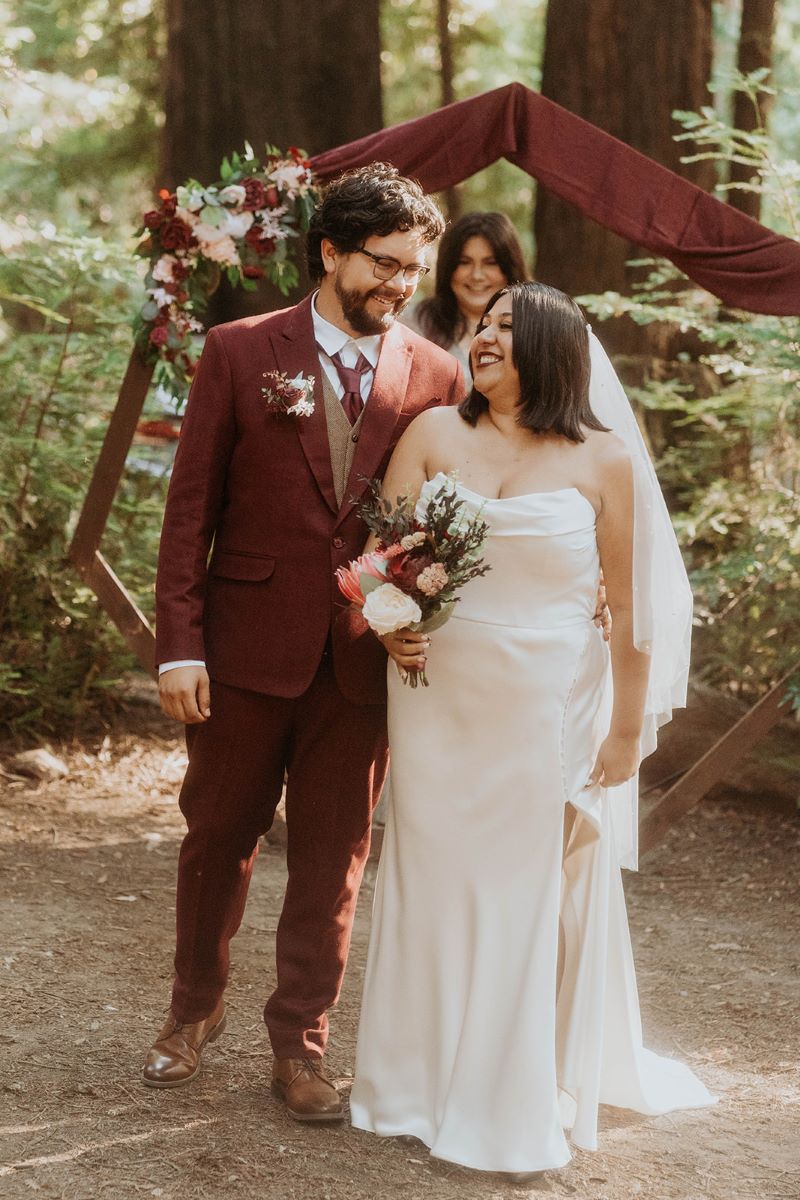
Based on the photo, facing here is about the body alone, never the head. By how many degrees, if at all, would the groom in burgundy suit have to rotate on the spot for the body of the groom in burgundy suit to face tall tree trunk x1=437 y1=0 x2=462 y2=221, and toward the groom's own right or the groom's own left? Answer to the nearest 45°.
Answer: approximately 135° to the groom's own left

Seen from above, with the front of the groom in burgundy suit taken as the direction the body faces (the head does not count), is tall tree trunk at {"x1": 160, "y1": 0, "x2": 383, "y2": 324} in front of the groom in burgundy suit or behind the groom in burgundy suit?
behind

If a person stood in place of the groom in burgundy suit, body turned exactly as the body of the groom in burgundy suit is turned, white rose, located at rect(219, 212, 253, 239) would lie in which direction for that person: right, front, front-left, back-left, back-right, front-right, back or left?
back-left

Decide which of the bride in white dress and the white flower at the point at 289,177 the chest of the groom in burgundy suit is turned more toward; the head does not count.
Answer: the bride in white dress

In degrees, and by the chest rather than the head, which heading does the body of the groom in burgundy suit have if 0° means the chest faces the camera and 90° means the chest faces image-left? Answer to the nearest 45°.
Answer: approximately 315°

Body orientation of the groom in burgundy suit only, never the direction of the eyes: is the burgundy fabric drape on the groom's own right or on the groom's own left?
on the groom's own left

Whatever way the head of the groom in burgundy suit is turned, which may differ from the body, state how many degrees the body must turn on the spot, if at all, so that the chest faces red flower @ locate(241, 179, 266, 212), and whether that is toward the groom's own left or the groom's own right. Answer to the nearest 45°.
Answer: approximately 135° to the groom's own left

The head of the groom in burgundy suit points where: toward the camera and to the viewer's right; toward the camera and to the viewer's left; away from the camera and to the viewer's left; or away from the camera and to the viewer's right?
toward the camera and to the viewer's right

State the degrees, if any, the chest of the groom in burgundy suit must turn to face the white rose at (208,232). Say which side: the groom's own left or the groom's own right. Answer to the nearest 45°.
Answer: approximately 135° to the groom's own left

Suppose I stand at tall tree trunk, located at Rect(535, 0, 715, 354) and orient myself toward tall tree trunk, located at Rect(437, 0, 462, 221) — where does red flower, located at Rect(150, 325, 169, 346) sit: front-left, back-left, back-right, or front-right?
back-left

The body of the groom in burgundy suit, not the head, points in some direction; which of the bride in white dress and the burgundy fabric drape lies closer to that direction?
the bride in white dress
